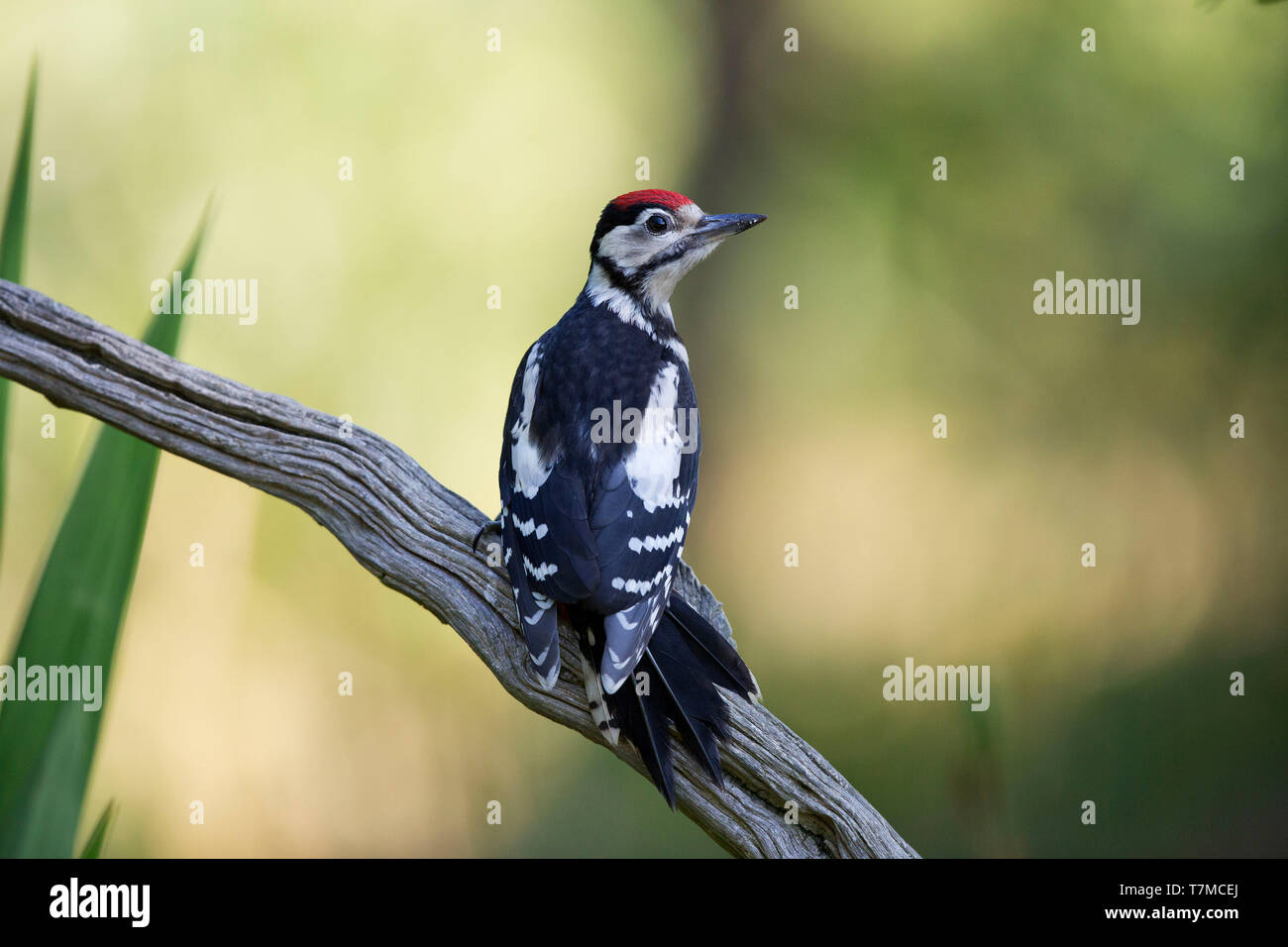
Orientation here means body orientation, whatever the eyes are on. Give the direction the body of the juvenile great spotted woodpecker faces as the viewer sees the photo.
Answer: away from the camera
